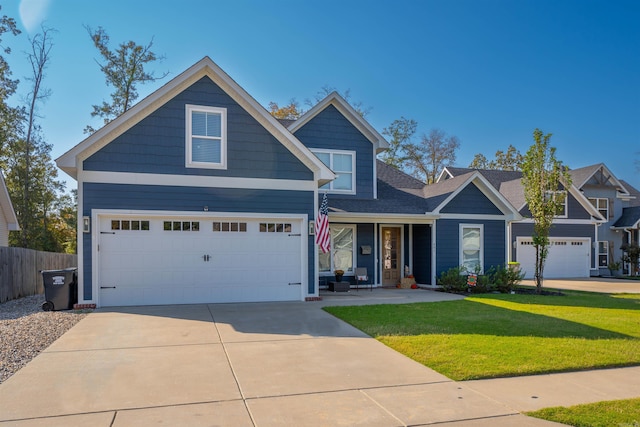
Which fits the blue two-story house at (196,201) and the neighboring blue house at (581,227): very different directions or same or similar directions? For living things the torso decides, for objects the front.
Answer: same or similar directions

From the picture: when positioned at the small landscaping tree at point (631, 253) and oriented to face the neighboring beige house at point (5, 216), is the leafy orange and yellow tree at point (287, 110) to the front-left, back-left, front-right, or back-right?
front-right

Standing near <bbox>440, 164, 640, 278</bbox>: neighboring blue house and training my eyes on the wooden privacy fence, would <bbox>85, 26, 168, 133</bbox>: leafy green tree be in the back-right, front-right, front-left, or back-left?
front-right

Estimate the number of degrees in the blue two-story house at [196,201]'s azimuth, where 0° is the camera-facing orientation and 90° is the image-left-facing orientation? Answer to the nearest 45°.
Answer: approximately 0°

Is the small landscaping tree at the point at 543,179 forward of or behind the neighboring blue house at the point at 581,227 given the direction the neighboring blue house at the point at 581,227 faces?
forward

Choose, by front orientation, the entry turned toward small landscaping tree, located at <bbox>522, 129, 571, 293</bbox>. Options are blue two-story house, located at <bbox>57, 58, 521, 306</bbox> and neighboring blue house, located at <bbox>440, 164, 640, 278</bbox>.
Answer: the neighboring blue house

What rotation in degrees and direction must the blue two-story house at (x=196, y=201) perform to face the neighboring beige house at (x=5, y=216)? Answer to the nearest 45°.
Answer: approximately 135° to its right

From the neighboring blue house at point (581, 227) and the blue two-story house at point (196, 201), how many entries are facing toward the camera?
2

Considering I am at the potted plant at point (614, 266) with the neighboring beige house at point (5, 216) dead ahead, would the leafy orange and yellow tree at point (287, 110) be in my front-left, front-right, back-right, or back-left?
front-right

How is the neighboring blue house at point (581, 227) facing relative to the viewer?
toward the camera

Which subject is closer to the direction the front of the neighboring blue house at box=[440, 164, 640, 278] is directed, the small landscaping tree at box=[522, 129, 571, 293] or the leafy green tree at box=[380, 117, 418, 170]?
the small landscaping tree

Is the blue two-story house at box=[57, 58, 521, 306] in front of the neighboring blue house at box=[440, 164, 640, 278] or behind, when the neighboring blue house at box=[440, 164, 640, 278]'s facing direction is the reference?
in front

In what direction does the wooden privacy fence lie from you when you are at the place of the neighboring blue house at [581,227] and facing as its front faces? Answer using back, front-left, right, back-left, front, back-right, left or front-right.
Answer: front-right
